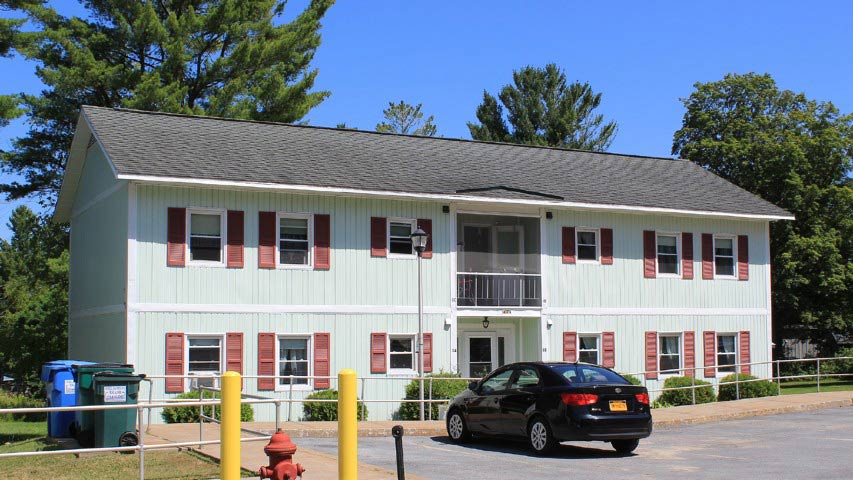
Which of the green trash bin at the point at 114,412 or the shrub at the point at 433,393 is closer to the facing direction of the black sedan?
the shrub

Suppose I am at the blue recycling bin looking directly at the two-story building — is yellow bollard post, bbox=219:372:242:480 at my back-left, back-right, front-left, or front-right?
back-right

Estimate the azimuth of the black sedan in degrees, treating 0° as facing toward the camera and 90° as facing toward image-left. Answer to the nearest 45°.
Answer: approximately 135°

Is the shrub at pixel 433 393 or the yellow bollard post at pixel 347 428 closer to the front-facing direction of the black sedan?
the shrub

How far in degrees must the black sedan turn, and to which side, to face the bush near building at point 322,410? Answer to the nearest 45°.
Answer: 0° — it already faces it

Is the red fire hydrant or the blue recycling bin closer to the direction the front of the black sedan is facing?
the blue recycling bin

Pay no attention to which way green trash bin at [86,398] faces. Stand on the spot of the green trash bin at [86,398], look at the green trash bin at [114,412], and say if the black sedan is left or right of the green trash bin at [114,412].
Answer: left

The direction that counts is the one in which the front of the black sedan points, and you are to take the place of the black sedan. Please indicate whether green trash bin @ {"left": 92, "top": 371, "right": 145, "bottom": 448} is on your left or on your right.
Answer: on your left

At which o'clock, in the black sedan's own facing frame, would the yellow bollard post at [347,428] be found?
The yellow bollard post is roughly at 8 o'clock from the black sedan.

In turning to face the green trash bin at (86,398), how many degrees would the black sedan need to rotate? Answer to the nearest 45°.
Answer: approximately 45° to its left

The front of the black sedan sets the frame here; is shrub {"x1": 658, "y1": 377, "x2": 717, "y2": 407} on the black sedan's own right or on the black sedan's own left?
on the black sedan's own right
